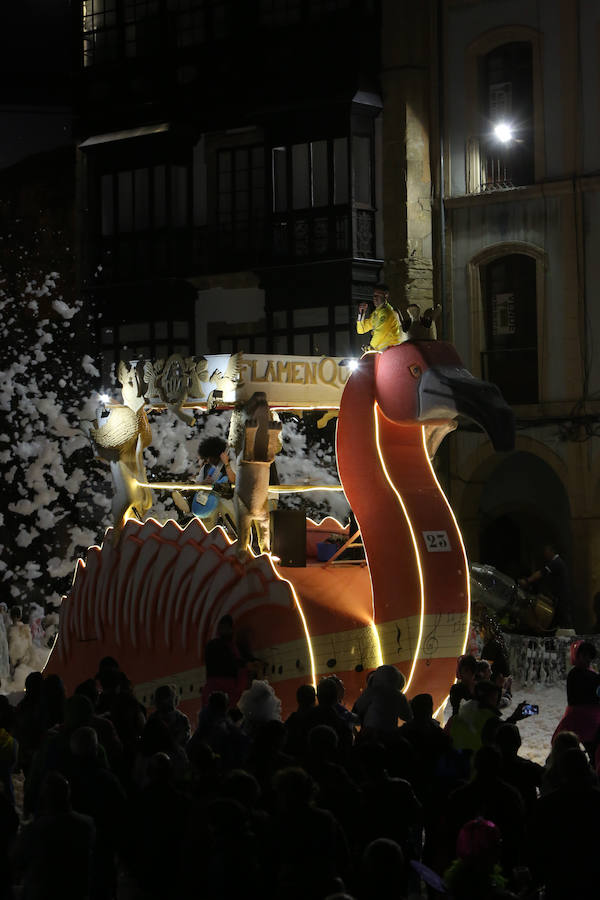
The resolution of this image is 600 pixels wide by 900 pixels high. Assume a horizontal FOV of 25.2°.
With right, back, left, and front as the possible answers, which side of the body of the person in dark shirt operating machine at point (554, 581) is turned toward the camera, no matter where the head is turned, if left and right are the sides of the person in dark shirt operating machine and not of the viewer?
left

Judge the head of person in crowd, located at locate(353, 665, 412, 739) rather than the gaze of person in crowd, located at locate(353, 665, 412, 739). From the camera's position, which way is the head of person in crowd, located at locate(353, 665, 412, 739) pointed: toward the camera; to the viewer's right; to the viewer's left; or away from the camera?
away from the camera

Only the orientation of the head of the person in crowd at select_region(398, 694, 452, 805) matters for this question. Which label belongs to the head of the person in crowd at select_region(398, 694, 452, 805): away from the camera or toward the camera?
away from the camera

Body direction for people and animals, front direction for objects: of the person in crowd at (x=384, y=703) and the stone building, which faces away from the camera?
the person in crowd

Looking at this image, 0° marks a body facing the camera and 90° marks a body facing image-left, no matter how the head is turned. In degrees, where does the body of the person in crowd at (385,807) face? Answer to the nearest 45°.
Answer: approximately 180°

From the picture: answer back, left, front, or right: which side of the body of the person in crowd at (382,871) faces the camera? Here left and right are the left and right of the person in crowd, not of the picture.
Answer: back

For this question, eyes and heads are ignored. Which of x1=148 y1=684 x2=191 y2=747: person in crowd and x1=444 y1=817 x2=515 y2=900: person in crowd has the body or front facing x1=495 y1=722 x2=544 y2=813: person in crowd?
x1=444 y1=817 x2=515 y2=900: person in crowd

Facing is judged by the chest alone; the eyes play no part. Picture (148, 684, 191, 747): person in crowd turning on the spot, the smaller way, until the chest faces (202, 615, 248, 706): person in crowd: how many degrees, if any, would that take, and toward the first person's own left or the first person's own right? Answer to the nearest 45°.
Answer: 0° — they already face them

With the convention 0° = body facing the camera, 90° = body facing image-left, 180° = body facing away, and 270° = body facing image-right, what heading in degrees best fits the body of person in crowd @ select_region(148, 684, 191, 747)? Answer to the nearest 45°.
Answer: approximately 180°

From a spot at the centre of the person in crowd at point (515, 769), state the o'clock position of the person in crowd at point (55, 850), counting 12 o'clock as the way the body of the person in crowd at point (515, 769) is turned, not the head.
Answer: the person in crowd at point (55, 850) is roughly at 8 o'clock from the person in crowd at point (515, 769).

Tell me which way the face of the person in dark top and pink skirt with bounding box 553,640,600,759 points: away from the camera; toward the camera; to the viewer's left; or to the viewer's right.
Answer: away from the camera

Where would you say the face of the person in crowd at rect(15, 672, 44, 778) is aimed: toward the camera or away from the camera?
away from the camera

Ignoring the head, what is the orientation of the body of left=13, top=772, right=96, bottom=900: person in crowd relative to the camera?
away from the camera
